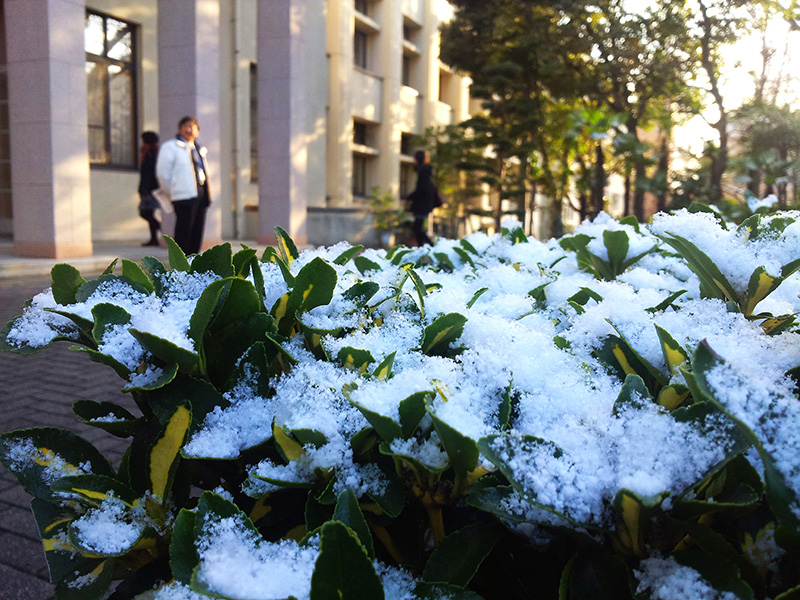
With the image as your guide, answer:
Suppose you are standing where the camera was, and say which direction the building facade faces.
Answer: facing the viewer and to the right of the viewer

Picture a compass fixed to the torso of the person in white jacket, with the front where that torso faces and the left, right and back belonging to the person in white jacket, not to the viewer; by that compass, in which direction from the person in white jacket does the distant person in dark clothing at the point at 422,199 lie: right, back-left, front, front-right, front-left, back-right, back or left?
left

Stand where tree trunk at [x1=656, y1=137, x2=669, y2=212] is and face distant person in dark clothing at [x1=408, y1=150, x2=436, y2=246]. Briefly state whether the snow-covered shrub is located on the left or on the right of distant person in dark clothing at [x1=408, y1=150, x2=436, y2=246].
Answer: left

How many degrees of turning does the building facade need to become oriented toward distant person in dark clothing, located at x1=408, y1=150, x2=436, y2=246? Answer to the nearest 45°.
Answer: approximately 45° to its left

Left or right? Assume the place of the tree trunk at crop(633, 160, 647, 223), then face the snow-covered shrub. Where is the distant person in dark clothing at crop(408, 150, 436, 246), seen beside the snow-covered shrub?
right

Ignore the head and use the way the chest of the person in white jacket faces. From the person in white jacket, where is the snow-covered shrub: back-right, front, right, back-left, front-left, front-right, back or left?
front-right
